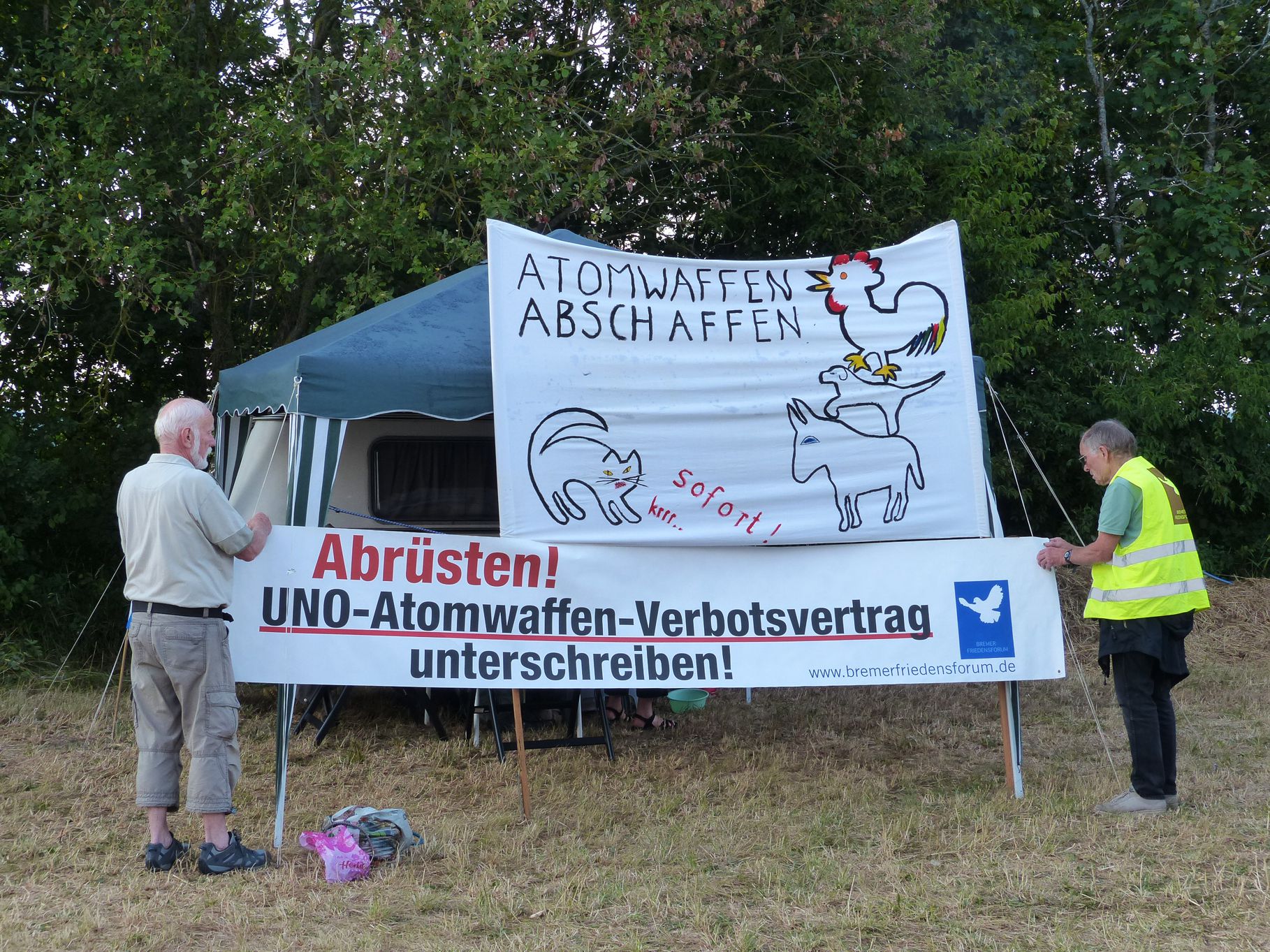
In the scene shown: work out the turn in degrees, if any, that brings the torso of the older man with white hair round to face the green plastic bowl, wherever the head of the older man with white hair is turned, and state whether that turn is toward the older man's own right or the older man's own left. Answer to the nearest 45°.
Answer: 0° — they already face it

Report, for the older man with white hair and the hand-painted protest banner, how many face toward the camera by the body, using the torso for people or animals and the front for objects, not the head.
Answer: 1

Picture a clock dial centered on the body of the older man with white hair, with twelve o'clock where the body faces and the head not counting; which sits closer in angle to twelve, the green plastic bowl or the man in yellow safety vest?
the green plastic bowl

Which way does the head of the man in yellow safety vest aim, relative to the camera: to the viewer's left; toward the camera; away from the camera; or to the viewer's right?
to the viewer's left

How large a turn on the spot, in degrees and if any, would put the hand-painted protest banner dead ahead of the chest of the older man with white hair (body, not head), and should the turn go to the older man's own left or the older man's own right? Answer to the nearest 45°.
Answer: approximately 45° to the older man's own right

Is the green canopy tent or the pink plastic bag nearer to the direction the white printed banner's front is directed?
the pink plastic bag

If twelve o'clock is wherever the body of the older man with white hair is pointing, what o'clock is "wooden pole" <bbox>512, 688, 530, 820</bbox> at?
The wooden pole is roughly at 1 o'clock from the older man with white hair.

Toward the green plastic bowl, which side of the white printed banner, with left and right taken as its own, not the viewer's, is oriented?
back

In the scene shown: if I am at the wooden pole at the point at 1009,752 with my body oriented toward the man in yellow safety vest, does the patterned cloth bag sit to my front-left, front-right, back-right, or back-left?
back-right

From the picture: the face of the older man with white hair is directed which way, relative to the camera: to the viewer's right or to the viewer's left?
to the viewer's right

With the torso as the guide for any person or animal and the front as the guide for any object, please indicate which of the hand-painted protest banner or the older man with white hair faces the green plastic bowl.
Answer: the older man with white hair

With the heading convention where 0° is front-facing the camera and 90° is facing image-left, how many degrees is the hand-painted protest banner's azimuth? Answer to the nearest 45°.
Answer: approximately 0°

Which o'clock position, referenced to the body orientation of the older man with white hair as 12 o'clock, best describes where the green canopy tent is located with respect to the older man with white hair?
The green canopy tent is roughly at 12 o'clock from the older man with white hair.
